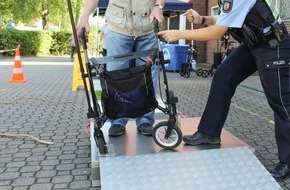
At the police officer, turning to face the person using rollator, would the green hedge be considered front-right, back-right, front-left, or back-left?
front-right

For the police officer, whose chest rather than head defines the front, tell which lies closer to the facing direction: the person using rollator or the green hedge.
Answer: the person using rollator

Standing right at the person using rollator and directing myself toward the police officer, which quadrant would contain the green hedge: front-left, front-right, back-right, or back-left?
back-left

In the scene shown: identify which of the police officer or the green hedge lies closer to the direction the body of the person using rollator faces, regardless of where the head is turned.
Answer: the police officer

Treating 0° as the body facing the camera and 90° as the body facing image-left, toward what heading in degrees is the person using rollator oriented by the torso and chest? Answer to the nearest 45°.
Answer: approximately 0°

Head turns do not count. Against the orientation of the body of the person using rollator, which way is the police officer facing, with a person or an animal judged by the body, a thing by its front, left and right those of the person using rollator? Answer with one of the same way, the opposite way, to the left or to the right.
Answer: to the right

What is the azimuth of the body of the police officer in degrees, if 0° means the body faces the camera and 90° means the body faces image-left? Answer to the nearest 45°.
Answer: approximately 90°

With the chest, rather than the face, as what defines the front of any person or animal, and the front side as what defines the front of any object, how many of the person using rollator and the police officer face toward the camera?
1

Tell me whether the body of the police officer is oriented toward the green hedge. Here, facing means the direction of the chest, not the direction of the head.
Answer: no

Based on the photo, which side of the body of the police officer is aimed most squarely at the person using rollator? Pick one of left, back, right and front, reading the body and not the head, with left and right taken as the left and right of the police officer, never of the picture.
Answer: front

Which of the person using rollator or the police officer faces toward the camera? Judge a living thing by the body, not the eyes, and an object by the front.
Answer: the person using rollator

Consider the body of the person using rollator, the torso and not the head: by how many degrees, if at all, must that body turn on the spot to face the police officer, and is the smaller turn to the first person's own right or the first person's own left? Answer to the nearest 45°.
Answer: approximately 45° to the first person's own left

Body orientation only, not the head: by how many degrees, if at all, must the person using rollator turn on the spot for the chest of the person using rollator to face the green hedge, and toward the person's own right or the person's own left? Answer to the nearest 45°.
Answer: approximately 180°
